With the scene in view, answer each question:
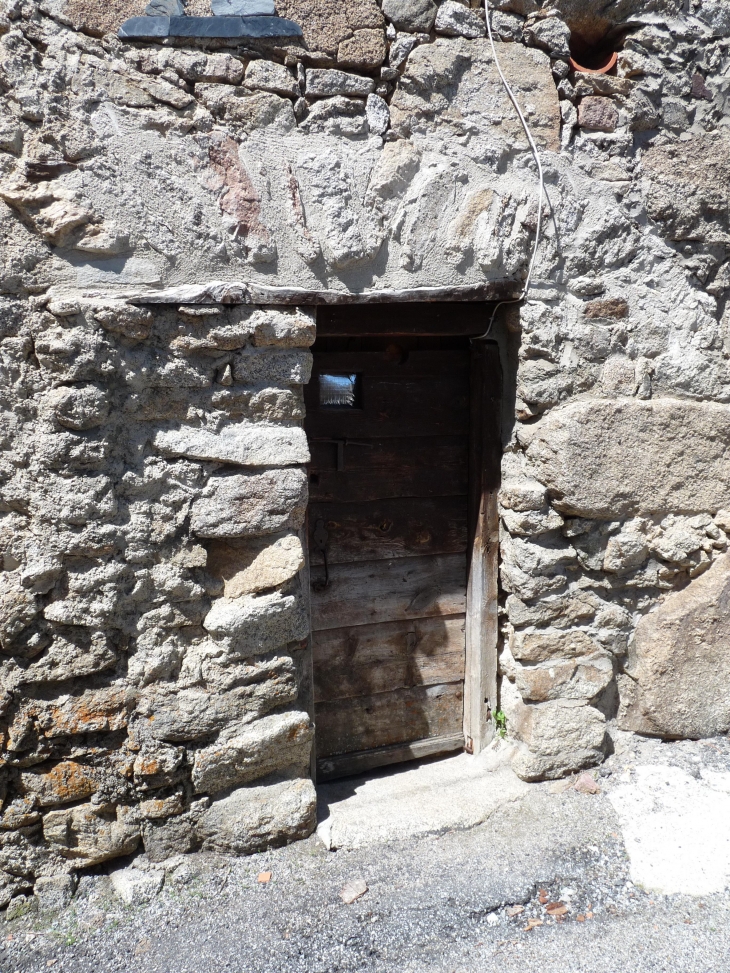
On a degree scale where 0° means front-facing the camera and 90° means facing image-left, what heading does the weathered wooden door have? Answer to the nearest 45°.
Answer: approximately 0°
